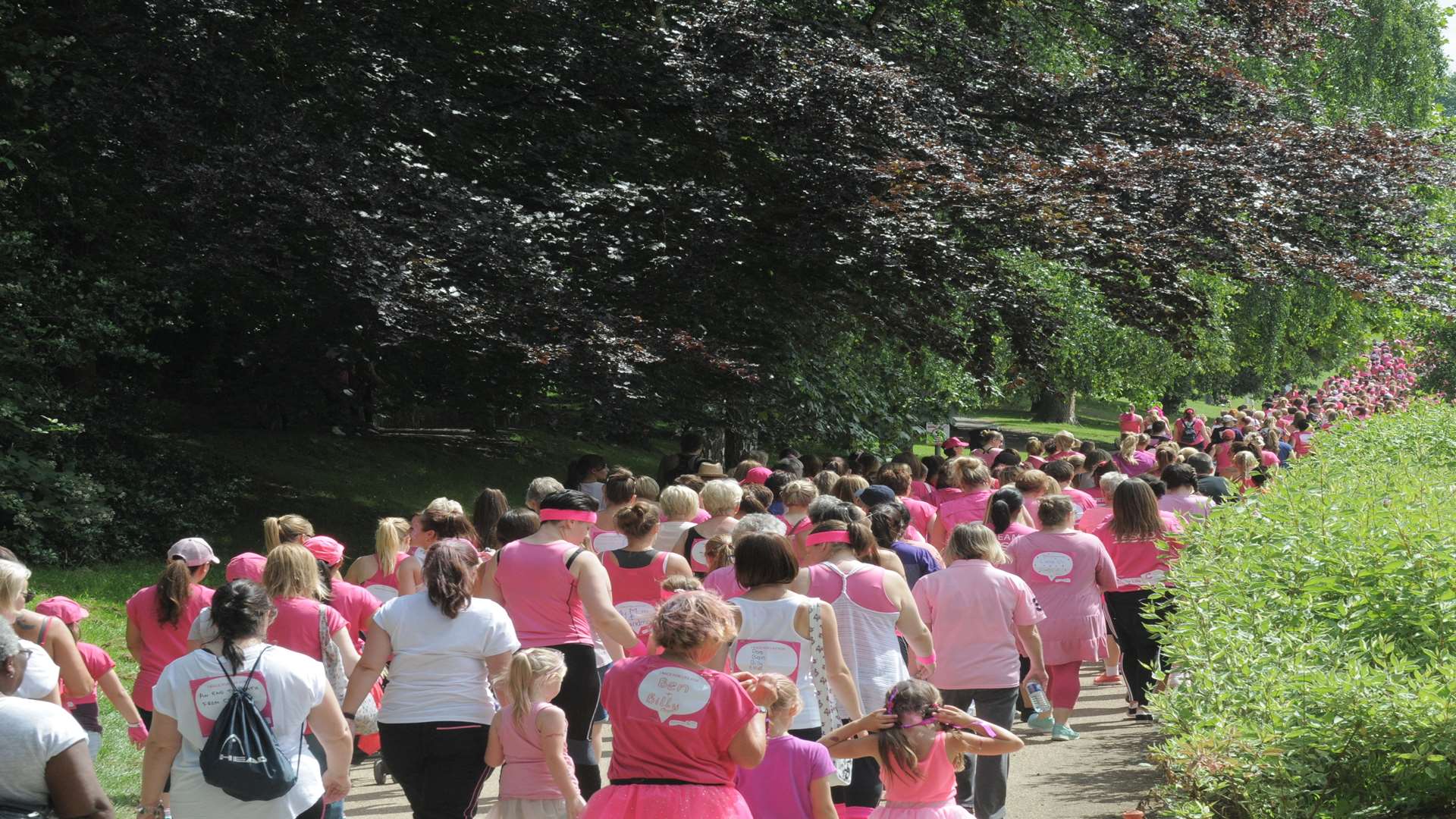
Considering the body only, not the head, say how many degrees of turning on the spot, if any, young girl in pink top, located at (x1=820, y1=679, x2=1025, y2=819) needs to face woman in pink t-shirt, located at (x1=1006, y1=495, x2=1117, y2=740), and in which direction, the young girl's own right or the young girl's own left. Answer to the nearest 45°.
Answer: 0° — they already face them

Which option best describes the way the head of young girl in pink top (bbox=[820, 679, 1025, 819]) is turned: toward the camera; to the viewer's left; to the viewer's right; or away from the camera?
away from the camera

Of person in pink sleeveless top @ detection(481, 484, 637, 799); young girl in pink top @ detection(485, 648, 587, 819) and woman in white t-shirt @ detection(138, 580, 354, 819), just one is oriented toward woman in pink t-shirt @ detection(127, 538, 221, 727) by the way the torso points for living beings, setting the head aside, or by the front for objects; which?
the woman in white t-shirt

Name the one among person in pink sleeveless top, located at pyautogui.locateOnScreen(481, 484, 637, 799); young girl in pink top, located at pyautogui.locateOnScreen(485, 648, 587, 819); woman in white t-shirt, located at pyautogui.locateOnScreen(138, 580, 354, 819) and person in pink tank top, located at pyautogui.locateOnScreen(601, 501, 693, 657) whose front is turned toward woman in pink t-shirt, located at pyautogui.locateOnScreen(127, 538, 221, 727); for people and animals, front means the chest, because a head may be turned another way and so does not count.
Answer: the woman in white t-shirt

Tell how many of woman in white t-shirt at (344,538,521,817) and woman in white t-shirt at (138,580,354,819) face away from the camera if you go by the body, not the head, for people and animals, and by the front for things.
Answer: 2

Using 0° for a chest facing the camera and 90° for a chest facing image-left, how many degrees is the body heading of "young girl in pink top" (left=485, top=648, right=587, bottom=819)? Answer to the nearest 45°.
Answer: approximately 225°

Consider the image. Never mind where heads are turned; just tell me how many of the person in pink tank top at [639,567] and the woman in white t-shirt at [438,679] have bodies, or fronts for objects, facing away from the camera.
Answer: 2

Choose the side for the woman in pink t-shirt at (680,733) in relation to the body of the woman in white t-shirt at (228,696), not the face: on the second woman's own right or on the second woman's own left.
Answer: on the second woman's own right

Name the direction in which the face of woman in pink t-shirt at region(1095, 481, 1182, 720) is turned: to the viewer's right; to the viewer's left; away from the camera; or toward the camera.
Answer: away from the camera

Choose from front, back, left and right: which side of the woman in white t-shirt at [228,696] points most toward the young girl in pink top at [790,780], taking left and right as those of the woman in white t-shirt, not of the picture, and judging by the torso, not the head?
right

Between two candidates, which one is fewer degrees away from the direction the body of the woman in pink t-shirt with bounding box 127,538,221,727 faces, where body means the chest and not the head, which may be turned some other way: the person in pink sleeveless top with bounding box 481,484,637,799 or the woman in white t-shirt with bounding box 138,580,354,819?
the person in pink sleeveless top

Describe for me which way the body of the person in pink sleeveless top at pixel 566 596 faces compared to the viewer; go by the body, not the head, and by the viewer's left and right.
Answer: facing away from the viewer and to the right of the viewer

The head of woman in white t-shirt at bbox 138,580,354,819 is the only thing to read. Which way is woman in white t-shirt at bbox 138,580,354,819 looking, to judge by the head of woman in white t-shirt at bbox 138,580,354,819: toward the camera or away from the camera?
away from the camera

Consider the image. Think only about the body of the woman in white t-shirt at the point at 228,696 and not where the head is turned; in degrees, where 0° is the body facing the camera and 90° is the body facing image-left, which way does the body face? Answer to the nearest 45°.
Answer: approximately 180°

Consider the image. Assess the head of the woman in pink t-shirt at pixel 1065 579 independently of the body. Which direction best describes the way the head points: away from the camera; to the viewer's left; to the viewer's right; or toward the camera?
away from the camera

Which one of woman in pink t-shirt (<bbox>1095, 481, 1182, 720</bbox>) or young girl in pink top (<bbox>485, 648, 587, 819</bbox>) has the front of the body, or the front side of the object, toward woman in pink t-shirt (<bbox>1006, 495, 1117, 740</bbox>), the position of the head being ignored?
the young girl in pink top

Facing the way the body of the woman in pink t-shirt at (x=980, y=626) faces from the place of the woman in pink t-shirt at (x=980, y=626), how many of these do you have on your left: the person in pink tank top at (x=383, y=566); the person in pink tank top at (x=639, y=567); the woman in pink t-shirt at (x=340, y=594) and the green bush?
3

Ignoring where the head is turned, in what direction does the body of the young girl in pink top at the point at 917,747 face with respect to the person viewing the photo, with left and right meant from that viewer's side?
facing away from the viewer
